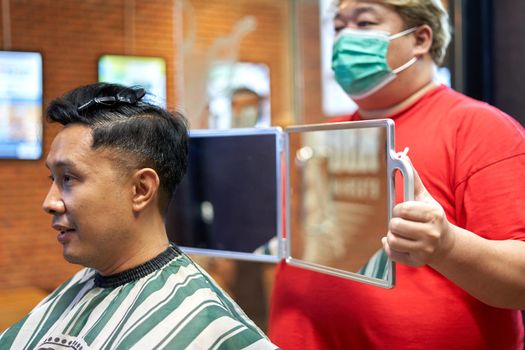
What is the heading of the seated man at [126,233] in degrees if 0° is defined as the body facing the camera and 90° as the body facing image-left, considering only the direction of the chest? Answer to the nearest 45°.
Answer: approximately 45°

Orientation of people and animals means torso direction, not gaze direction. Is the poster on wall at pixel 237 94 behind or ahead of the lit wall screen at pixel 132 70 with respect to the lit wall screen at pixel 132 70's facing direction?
behind

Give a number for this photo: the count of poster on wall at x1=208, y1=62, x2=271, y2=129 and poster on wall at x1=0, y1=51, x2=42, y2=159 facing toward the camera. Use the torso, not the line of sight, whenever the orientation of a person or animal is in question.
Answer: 2

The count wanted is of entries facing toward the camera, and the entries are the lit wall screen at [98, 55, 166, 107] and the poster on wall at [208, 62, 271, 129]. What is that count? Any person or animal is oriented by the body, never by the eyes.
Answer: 2

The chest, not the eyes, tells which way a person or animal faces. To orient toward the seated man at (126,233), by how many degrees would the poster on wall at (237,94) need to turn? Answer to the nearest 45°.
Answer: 0° — it already faces them

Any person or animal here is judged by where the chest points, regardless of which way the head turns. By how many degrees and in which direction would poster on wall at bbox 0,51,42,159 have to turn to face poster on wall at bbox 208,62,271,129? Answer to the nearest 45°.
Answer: approximately 135° to its left

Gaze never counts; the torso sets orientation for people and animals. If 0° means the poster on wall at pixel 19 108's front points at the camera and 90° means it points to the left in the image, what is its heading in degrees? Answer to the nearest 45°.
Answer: approximately 0°

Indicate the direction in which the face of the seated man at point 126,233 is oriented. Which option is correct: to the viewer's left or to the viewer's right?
to the viewer's left

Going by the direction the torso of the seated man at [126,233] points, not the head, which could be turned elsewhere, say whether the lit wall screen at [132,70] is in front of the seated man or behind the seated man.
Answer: behind

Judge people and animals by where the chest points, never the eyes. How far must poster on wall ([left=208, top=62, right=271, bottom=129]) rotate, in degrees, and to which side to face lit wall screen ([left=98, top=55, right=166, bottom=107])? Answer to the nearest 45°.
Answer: approximately 45° to its right

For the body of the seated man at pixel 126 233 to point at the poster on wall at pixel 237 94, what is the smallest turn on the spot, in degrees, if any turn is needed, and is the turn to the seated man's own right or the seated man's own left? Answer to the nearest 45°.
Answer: approximately 135° to the seated man's own right
